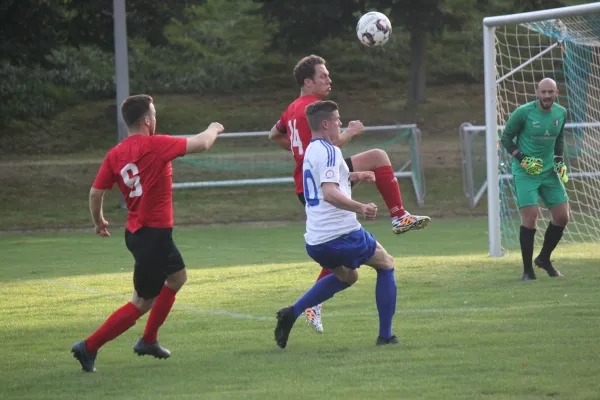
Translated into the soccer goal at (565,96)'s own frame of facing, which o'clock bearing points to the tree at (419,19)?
The tree is roughly at 4 o'clock from the soccer goal.

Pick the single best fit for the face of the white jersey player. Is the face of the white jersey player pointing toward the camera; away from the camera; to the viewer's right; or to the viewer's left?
to the viewer's right

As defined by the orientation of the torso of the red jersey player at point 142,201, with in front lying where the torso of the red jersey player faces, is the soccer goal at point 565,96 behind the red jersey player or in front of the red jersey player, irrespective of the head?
in front

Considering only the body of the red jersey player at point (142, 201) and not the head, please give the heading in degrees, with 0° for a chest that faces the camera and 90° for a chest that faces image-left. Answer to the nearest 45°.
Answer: approximately 225°

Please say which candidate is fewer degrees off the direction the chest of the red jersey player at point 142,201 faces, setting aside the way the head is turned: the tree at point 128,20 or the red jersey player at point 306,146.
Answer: the red jersey player

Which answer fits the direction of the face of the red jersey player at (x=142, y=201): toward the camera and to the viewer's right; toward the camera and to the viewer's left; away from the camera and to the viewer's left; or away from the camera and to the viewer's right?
away from the camera and to the viewer's right

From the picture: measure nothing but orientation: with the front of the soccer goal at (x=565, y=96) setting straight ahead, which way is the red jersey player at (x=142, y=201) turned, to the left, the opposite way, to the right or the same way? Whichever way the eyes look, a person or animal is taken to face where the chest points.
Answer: the opposite way

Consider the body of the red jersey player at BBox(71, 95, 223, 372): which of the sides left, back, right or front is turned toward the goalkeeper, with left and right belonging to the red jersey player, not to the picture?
front

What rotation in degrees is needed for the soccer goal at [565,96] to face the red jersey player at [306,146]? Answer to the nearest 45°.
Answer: approximately 45° to its left

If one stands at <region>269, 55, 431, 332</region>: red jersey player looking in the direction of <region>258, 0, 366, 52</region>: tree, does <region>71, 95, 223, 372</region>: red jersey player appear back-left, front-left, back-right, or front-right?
back-left

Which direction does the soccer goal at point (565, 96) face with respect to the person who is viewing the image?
facing the viewer and to the left of the viewer

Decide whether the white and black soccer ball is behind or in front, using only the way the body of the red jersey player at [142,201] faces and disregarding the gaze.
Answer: in front

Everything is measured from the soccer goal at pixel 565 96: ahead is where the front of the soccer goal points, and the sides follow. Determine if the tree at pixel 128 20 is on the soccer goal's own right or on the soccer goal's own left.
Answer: on the soccer goal's own right

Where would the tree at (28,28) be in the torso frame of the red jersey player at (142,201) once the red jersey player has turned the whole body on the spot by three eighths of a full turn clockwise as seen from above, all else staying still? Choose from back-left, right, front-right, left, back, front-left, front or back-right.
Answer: back
